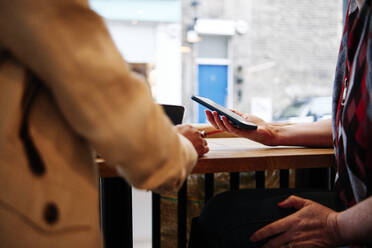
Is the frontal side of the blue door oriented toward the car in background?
no

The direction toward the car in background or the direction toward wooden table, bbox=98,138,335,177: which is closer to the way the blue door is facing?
the wooden table

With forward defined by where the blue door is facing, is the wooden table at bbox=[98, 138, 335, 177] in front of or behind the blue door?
in front

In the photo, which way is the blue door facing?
toward the camera
